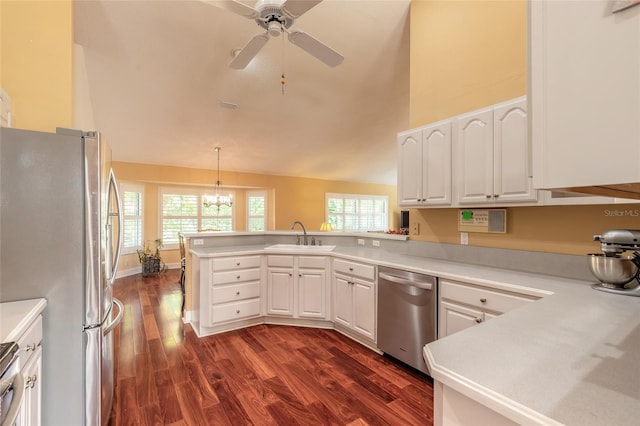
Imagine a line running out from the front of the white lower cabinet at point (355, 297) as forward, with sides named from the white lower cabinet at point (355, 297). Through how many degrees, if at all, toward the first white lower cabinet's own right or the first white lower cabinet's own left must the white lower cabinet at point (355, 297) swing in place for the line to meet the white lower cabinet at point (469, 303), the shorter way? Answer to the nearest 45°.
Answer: approximately 90° to the first white lower cabinet's own left

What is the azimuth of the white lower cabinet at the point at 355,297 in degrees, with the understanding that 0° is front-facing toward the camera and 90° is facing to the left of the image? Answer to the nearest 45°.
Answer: approximately 45°

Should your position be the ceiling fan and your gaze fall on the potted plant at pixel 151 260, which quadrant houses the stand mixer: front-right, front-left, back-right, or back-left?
back-right

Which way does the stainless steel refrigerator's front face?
to the viewer's right
